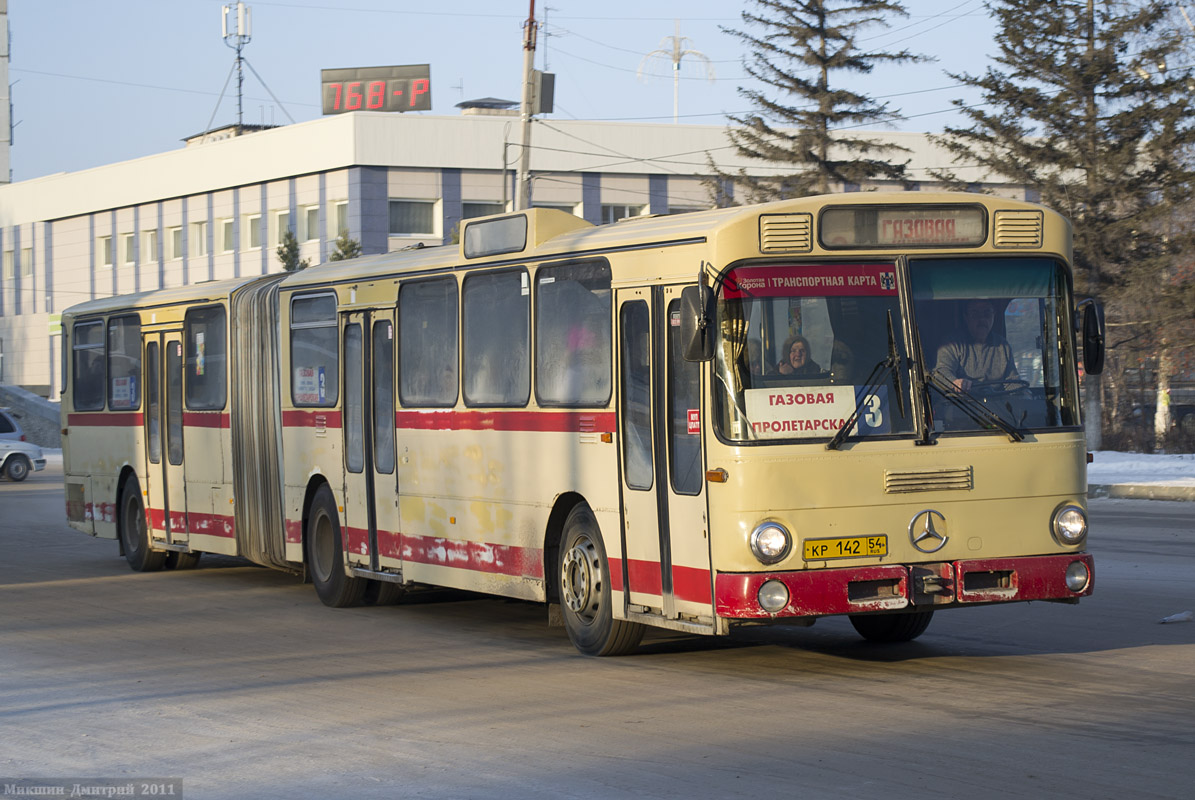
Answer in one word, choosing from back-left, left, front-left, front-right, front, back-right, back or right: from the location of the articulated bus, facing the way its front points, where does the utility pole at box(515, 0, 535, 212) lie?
back-left

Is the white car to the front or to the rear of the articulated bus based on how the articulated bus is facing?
to the rear

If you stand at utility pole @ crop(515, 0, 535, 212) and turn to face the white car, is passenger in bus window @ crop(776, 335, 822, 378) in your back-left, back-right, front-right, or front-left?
back-left

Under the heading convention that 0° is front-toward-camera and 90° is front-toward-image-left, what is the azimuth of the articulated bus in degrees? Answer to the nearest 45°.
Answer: approximately 315°

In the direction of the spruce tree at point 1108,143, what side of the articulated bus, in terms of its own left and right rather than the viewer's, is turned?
left
